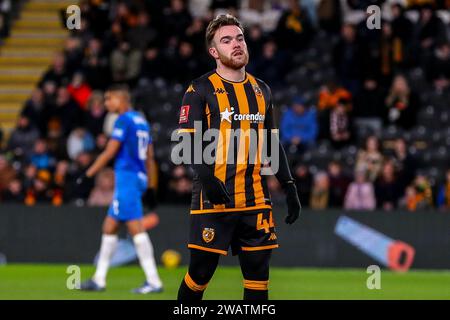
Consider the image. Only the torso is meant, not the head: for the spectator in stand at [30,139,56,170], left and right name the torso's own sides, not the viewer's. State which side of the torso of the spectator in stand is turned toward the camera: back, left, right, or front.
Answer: front

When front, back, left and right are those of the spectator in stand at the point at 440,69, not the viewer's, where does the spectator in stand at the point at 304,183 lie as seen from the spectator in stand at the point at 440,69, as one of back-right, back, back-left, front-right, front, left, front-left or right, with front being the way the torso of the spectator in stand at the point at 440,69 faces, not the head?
front-right

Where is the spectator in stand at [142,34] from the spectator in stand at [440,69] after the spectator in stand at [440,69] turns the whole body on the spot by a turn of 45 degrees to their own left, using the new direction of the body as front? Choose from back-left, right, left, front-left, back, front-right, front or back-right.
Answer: back-right

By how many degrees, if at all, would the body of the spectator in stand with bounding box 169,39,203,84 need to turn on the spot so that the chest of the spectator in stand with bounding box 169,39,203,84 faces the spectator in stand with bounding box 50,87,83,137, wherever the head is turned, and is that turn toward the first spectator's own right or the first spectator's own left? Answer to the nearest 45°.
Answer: approximately 90° to the first spectator's own right

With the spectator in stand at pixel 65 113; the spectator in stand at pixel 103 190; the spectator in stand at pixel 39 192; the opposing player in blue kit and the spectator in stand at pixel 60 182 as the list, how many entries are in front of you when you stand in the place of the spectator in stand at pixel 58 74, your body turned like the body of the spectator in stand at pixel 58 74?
5

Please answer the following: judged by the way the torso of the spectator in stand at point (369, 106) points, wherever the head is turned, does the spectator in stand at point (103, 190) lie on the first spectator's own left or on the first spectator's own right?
on the first spectator's own right

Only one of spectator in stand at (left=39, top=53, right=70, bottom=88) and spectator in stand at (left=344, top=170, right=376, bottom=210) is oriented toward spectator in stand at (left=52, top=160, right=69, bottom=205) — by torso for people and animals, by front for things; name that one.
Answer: spectator in stand at (left=39, top=53, right=70, bottom=88)

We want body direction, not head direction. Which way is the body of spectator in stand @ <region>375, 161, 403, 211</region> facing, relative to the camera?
toward the camera

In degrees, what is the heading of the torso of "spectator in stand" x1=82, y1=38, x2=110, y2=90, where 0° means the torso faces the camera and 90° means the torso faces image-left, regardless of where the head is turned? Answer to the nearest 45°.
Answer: approximately 0°

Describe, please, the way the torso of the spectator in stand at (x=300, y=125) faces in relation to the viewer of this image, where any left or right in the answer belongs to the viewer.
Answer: facing the viewer

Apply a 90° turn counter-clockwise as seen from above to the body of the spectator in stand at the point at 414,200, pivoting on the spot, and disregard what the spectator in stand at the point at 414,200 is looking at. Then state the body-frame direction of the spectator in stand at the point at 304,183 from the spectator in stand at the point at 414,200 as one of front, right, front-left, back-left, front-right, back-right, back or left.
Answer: back

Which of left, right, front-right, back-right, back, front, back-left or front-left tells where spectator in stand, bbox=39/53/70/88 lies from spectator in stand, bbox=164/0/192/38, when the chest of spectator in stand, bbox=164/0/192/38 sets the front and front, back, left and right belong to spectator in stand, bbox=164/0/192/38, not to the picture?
right

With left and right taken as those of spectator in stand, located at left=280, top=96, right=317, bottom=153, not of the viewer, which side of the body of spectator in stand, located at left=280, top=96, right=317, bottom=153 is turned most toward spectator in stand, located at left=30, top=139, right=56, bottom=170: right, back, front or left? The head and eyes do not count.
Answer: right
